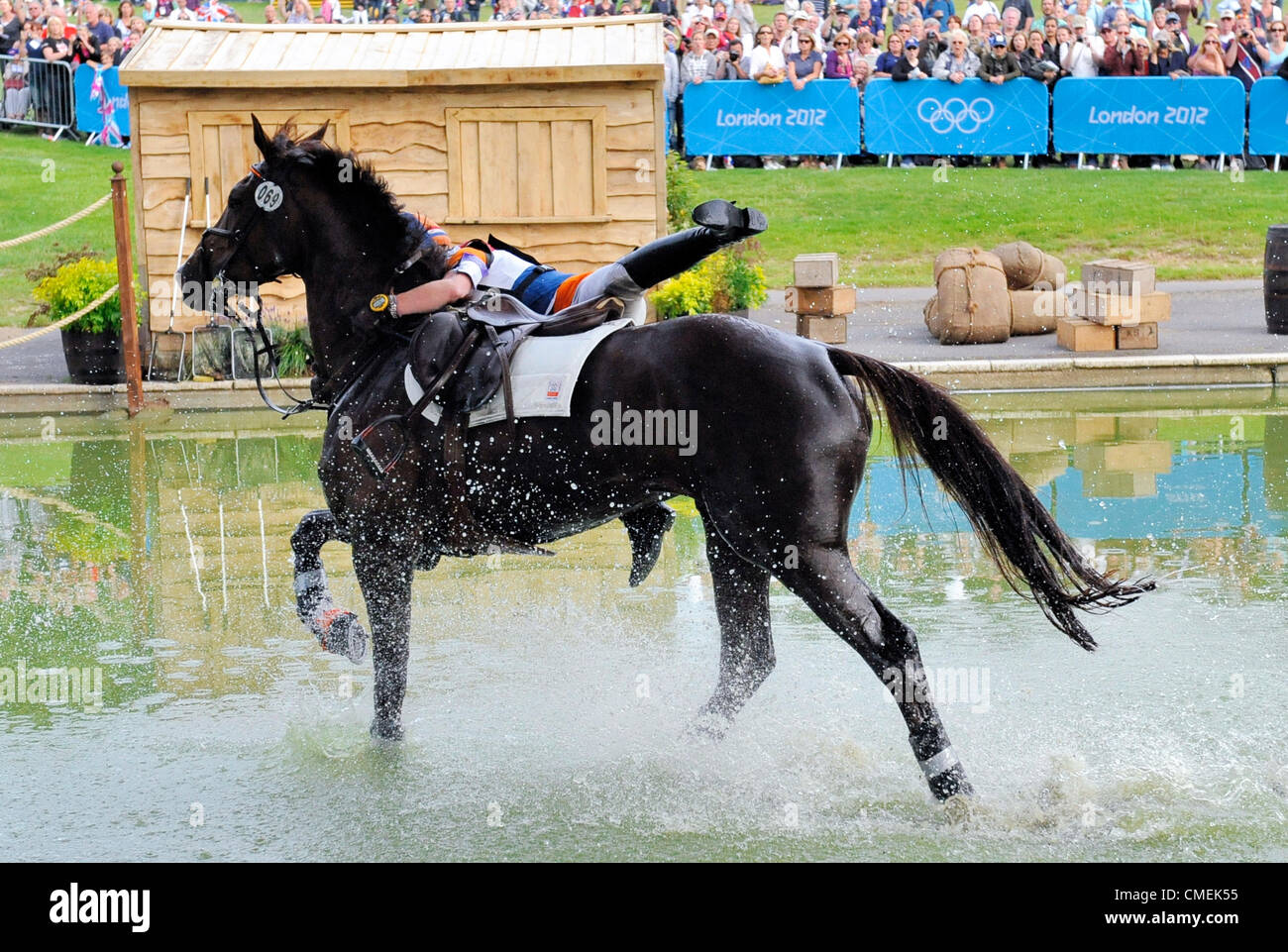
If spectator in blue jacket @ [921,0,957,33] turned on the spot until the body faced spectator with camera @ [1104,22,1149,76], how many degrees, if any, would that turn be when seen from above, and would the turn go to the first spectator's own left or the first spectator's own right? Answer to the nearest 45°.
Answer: approximately 45° to the first spectator's own left

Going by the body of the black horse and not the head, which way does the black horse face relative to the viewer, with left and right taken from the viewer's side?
facing to the left of the viewer

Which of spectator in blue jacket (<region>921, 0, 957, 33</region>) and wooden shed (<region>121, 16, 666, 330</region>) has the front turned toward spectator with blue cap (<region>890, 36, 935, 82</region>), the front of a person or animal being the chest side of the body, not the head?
spectator in blue jacket (<region>921, 0, 957, 33</region>)

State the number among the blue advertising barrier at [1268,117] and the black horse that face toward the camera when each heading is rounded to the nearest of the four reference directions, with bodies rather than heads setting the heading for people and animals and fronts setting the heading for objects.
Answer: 1

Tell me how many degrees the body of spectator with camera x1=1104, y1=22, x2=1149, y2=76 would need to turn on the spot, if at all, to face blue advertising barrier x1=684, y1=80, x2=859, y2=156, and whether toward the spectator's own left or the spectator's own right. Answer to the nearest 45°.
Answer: approximately 90° to the spectator's own right

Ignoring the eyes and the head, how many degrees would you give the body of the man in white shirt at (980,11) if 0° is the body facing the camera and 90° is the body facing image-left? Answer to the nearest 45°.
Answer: approximately 0°

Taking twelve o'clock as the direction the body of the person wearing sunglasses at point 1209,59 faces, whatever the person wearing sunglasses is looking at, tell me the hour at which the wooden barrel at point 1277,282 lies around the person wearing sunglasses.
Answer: The wooden barrel is roughly at 12 o'clock from the person wearing sunglasses.

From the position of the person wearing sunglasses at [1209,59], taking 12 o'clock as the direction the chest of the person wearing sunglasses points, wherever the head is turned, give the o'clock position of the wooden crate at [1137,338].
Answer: The wooden crate is roughly at 12 o'clock from the person wearing sunglasses.

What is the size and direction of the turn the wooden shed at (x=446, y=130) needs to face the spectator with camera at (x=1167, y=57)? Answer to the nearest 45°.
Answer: approximately 135° to its left

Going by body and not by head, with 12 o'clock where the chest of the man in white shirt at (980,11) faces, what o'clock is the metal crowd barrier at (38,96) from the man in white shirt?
The metal crowd barrier is roughly at 3 o'clock from the man in white shirt.
